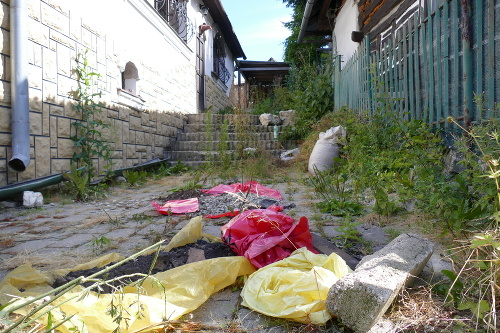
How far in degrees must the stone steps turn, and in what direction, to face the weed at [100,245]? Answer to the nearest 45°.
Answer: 0° — it already faces it

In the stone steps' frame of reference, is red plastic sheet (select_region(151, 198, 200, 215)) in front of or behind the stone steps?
in front

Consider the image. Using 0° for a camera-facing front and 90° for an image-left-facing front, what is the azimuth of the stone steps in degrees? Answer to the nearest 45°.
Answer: approximately 0°

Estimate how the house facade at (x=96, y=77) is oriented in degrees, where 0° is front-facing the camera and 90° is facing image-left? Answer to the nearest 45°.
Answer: approximately 315°

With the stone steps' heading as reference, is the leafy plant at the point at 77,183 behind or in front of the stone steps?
in front

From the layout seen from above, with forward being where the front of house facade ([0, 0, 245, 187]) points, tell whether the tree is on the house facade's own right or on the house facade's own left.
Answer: on the house facade's own left

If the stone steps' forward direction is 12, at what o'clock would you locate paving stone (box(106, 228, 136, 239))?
The paving stone is roughly at 12 o'clock from the stone steps.

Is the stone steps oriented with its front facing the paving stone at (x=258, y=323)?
yes

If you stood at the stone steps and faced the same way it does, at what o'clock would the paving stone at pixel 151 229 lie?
The paving stone is roughly at 12 o'clock from the stone steps.

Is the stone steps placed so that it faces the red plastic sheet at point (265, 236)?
yes

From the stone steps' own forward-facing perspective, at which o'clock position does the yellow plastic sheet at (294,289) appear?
The yellow plastic sheet is roughly at 12 o'clock from the stone steps.
